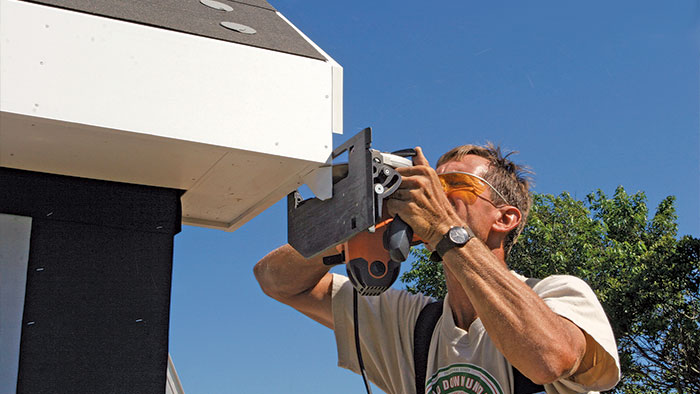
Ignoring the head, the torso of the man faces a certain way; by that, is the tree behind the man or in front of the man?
behind

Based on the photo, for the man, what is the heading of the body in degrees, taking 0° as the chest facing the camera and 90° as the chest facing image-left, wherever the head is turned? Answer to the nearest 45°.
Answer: approximately 45°

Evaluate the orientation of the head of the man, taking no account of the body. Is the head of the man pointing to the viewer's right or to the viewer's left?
to the viewer's left
